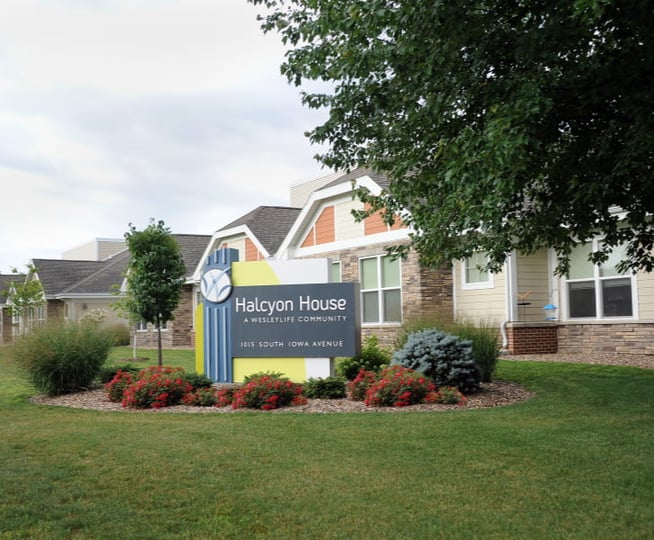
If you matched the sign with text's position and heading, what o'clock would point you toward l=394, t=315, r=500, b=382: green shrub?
The green shrub is roughly at 9 o'clock from the sign with text.

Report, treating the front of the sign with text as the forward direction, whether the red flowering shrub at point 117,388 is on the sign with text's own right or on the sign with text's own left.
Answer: on the sign with text's own right

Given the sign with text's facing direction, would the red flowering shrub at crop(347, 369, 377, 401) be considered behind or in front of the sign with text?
in front

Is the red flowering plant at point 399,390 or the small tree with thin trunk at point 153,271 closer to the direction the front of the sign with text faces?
the red flowering plant

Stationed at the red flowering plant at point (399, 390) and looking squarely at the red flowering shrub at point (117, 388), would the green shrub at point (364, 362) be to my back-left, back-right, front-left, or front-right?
front-right

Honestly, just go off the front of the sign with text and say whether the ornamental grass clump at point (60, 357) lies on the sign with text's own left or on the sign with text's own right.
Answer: on the sign with text's own right

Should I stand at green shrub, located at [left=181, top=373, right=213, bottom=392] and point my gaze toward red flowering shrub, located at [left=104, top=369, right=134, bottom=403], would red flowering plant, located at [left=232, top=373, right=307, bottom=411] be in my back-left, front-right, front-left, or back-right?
back-left

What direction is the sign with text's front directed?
toward the camera

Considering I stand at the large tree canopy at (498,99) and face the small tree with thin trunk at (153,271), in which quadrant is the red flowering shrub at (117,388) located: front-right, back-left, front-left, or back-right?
front-left
